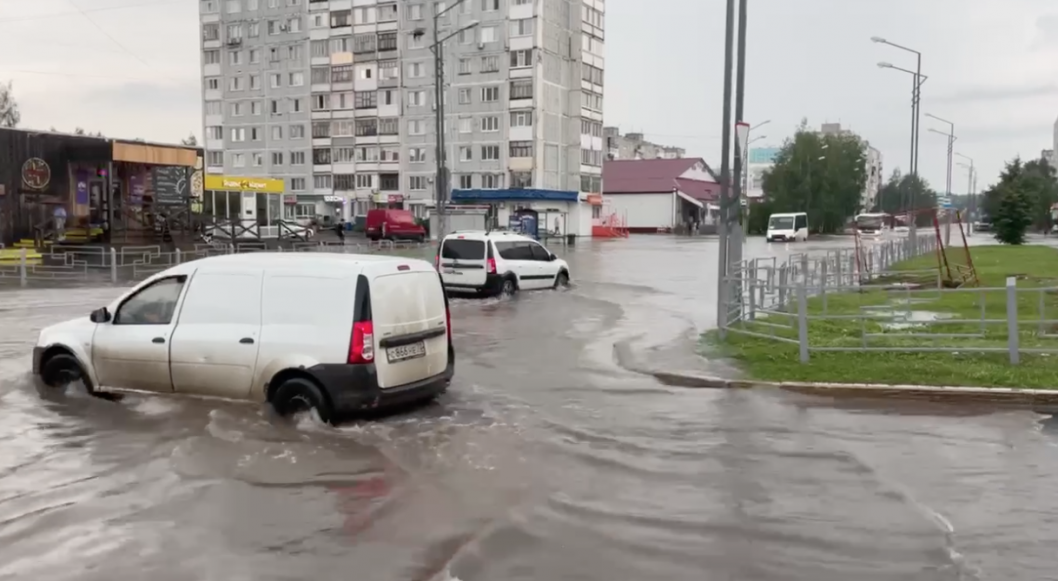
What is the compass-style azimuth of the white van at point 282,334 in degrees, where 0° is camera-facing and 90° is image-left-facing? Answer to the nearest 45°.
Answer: approximately 135°

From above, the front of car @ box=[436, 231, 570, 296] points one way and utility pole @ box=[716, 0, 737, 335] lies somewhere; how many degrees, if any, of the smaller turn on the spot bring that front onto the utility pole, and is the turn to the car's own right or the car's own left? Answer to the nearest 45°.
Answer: approximately 90° to the car's own right

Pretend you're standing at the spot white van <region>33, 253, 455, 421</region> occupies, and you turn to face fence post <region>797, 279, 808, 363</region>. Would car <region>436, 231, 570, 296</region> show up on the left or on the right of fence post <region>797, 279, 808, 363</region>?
left

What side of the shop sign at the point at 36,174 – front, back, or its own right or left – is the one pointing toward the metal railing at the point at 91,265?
front

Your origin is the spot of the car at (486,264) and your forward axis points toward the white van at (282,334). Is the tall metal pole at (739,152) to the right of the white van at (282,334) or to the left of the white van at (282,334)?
left

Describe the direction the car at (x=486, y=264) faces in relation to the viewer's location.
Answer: facing away from the viewer and to the right of the viewer

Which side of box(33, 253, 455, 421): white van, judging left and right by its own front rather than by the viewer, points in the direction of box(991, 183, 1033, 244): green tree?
right

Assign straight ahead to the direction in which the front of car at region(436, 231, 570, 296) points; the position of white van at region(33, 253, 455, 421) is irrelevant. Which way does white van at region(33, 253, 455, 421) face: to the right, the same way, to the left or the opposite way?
to the left

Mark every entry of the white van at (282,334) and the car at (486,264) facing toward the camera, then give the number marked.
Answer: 0

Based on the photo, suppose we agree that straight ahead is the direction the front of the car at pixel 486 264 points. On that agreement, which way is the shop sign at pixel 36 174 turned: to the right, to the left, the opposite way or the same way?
to the right

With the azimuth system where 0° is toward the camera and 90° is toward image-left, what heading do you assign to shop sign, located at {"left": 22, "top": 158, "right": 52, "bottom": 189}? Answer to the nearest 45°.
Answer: approximately 0°

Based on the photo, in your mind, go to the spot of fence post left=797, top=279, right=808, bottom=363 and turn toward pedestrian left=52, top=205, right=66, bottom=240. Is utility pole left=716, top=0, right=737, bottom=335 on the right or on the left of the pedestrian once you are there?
right

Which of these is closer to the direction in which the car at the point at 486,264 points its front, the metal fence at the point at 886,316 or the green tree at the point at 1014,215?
the green tree
